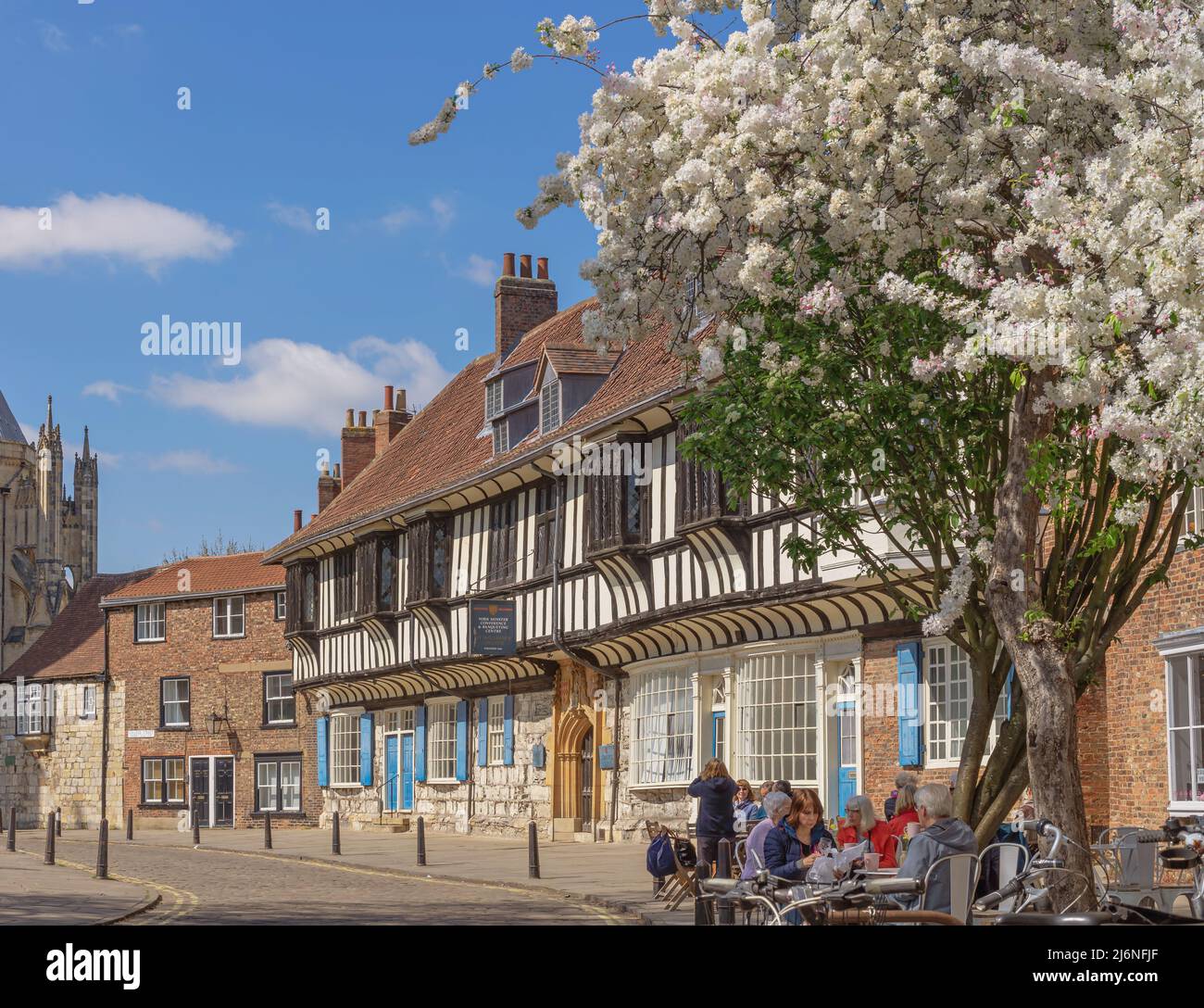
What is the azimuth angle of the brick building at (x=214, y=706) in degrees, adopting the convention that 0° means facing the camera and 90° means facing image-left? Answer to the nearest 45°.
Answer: approximately 0°

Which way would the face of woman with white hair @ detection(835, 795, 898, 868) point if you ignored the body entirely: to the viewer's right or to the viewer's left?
to the viewer's left

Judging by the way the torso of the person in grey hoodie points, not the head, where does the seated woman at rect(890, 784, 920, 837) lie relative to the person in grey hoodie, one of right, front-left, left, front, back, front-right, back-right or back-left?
front-right

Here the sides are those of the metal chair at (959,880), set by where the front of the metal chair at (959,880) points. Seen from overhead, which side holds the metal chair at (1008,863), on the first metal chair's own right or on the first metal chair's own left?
on the first metal chair's own right

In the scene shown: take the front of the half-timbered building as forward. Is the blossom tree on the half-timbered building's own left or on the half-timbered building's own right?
on the half-timbered building's own left

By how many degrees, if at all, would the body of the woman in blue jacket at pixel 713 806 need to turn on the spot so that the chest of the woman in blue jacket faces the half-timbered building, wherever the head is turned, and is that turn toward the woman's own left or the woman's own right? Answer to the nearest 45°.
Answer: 0° — they already face it

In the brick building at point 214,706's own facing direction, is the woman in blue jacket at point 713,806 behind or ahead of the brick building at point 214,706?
ahead

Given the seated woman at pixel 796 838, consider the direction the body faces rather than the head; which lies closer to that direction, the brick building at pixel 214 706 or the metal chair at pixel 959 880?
the metal chair

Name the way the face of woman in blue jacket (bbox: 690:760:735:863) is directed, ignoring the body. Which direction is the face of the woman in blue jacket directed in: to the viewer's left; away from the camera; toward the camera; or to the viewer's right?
away from the camera

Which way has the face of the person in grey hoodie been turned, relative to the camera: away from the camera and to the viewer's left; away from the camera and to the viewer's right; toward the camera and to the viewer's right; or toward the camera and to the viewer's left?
away from the camera and to the viewer's left

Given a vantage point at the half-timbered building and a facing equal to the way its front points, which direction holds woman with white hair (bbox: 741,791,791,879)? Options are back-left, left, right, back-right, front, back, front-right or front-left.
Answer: front-left

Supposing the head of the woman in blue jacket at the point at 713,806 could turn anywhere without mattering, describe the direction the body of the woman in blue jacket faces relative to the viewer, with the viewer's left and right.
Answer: facing away from the viewer

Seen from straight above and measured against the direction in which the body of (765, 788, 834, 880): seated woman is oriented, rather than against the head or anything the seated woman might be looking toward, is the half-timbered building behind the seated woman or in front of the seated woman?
behind
